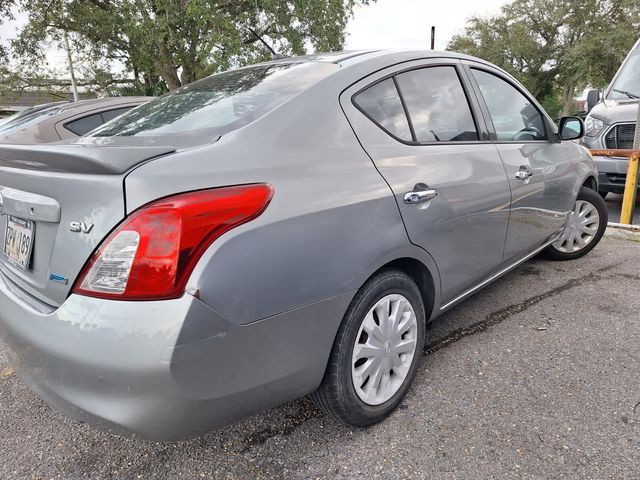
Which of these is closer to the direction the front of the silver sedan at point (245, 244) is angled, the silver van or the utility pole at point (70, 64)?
the silver van

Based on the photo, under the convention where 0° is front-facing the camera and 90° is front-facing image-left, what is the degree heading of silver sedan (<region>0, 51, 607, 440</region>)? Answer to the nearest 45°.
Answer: approximately 225°

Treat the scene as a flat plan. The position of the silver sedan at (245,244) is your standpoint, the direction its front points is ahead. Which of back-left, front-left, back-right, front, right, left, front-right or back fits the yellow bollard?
front

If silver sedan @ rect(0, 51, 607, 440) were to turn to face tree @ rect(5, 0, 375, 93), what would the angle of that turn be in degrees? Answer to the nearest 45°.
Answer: approximately 45° to its left

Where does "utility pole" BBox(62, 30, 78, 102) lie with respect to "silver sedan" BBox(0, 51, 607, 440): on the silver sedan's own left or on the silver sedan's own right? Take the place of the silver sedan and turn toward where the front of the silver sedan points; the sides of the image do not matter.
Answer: on the silver sedan's own left

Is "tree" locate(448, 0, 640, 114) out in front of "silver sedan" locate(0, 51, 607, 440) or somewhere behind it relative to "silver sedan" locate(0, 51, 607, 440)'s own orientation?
in front

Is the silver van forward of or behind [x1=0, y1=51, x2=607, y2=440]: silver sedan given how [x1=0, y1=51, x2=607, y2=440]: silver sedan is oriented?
forward
